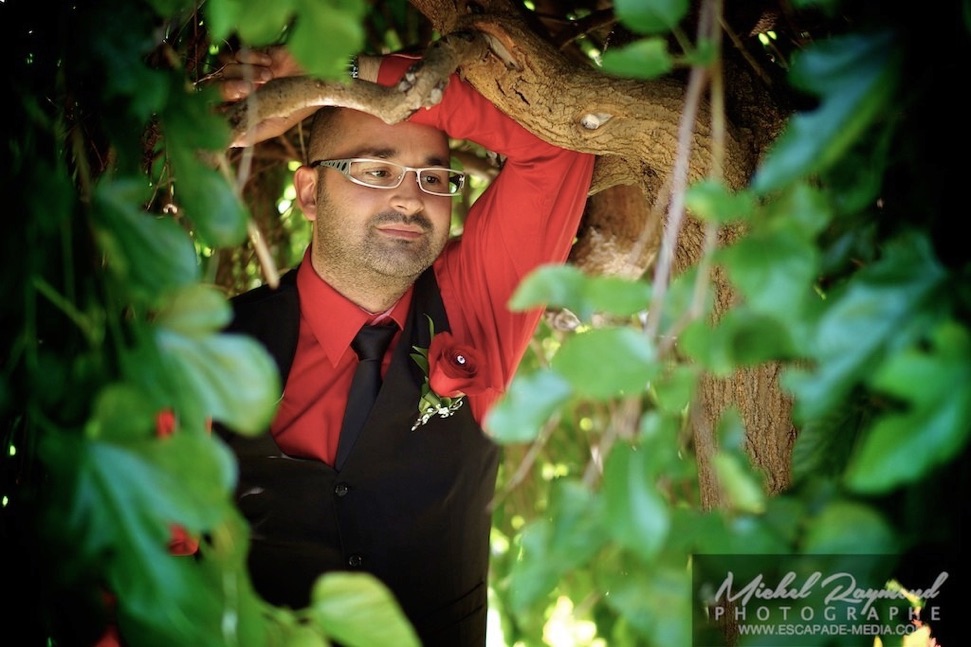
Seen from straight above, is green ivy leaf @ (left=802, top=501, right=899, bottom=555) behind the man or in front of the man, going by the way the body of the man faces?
in front

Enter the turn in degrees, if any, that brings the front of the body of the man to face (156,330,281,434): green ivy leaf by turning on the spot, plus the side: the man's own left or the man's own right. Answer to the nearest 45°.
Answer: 0° — they already face it

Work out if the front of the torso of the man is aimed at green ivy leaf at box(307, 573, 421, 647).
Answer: yes

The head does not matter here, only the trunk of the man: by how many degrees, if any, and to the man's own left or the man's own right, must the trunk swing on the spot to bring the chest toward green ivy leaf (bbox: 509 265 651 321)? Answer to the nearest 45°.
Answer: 0° — they already face it

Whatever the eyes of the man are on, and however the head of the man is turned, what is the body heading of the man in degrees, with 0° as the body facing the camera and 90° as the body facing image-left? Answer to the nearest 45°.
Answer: approximately 0°

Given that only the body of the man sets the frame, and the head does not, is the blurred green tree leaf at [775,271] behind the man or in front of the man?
in front

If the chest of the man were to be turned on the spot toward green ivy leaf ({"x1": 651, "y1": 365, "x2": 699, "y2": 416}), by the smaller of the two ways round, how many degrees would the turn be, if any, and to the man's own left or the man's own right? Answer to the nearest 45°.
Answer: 0° — they already face it
